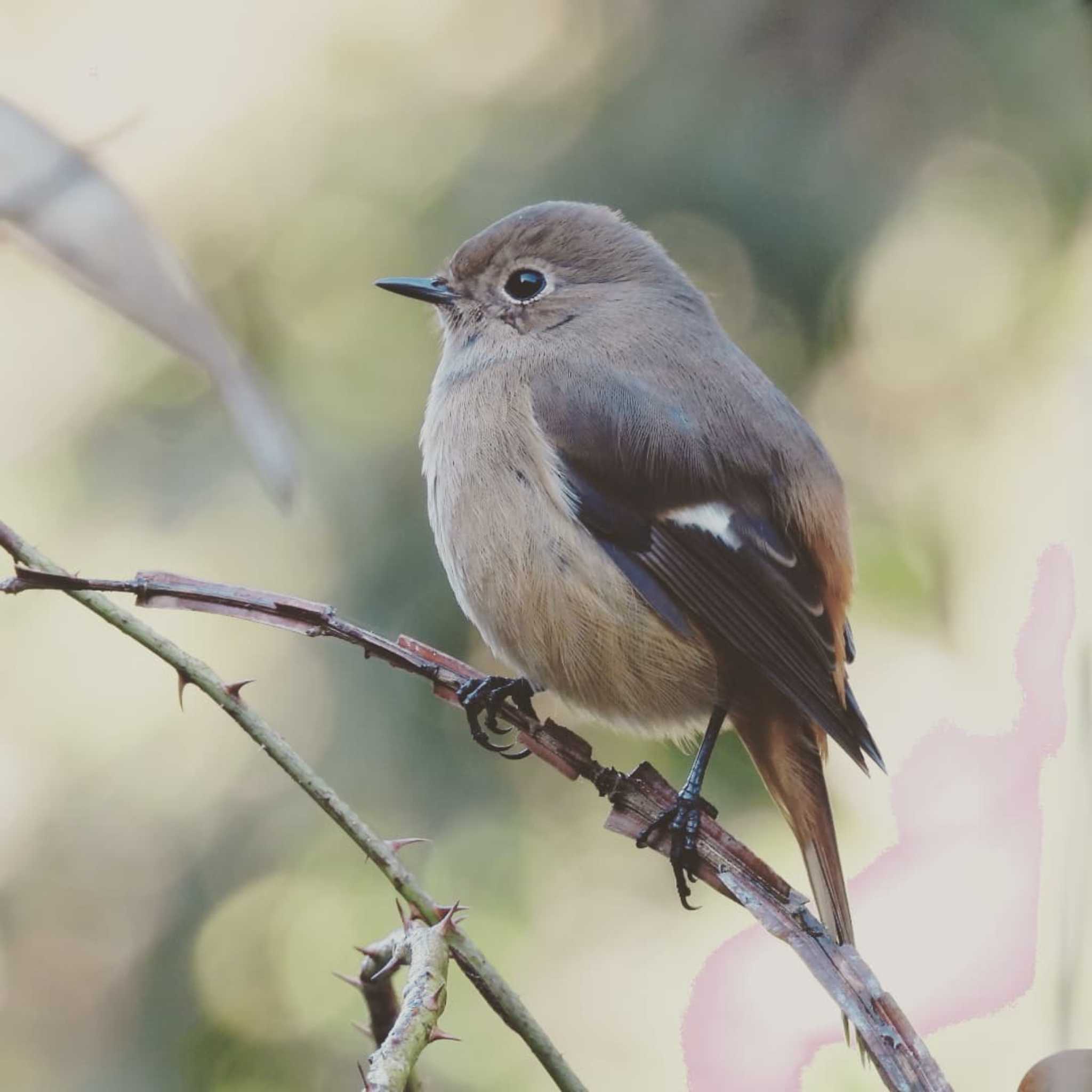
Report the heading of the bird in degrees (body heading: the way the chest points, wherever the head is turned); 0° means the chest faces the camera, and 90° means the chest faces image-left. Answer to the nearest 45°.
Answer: approximately 90°
